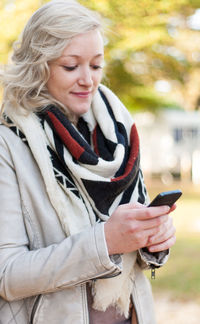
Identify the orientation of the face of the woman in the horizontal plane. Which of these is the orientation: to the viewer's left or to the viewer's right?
to the viewer's right

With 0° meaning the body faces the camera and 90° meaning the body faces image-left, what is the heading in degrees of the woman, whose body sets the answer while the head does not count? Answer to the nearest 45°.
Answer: approximately 315°

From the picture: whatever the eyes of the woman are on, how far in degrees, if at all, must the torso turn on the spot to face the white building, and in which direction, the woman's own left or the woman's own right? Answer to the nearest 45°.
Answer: approximately 135° to the woman's own left

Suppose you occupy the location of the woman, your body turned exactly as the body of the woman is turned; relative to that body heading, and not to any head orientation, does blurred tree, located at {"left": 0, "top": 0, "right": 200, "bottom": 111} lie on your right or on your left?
on your left
